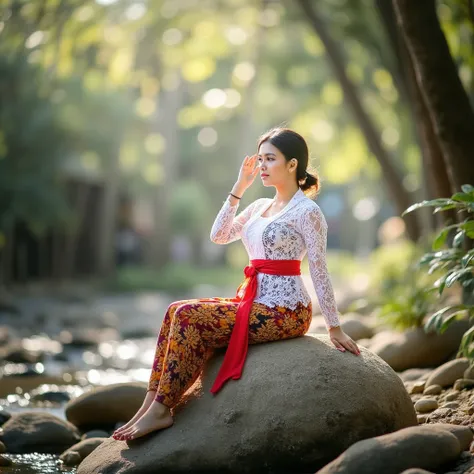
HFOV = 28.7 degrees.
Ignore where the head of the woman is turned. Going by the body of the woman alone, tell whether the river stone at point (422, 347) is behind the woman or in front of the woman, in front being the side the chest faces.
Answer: behind

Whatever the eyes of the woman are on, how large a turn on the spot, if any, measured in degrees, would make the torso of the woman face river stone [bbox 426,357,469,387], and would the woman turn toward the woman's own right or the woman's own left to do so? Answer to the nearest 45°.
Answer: approximately 180°

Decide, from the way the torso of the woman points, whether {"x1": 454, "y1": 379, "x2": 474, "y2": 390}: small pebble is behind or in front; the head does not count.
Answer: behind

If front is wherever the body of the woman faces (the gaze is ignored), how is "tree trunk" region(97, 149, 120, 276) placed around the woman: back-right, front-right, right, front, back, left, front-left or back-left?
back-right

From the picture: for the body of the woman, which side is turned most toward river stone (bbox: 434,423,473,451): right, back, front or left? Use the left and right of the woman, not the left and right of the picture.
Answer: left

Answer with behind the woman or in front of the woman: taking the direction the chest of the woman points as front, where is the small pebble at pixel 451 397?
behind

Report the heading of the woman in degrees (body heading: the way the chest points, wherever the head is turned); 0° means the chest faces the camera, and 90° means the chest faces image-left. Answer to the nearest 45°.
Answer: approximately 45°

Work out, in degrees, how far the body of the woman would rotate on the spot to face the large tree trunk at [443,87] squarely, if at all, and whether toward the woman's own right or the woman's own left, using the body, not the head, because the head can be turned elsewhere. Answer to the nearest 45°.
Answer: approximately 180°

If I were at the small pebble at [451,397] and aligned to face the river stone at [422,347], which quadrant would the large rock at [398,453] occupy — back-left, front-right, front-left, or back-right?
back-left

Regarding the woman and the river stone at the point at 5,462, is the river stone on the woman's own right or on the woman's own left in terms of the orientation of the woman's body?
on the woman's own right
